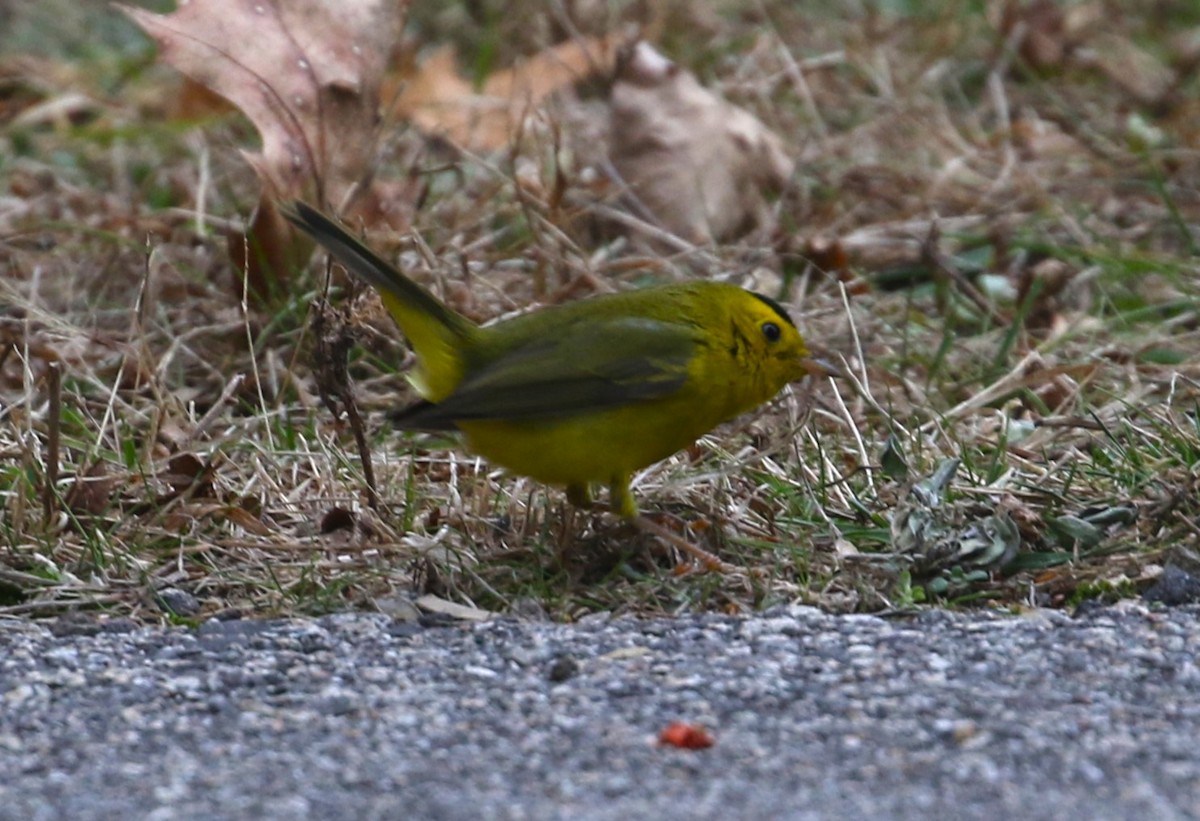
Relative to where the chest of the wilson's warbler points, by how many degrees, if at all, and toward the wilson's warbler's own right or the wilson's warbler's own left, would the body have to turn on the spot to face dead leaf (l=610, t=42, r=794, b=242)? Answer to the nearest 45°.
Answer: approximately 90° to the wilson's warbler's own left

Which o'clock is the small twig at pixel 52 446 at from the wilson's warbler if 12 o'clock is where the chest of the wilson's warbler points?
The small twig is roughly at 6 o'clock from the wilson's warbler.

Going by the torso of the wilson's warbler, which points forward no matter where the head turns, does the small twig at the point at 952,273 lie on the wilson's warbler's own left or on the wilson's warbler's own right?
on the wilson's warbler's own left

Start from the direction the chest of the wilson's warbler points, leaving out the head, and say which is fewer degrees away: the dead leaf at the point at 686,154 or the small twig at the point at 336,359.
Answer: the dead leaf

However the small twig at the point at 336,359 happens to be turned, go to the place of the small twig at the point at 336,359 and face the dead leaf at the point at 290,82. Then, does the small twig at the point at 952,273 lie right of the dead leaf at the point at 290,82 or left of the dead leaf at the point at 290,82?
right

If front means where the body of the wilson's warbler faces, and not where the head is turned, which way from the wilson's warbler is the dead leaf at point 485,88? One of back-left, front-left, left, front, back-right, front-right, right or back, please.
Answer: left

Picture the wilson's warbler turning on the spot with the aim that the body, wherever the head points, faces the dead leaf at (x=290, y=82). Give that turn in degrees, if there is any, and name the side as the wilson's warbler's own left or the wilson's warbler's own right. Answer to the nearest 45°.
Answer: approximately 135° to the wilson's warbler's own left

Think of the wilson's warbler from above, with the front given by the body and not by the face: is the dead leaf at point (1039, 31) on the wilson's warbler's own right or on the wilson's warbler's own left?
on the wilson's warbler's own left

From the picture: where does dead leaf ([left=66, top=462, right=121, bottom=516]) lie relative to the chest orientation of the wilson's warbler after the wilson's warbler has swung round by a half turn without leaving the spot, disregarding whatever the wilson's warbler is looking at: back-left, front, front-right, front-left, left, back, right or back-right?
front

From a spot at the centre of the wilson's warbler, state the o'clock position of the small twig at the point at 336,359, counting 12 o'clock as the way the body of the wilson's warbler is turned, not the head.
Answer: The small twig is roughly at 6 o'clock from the wilson's warbler.

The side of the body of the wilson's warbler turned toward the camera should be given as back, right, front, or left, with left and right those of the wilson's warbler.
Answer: right

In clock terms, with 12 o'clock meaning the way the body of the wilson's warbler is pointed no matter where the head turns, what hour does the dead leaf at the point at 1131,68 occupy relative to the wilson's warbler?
The dead leaf is roughly at 10 o'clock from the wilson's warbler.
